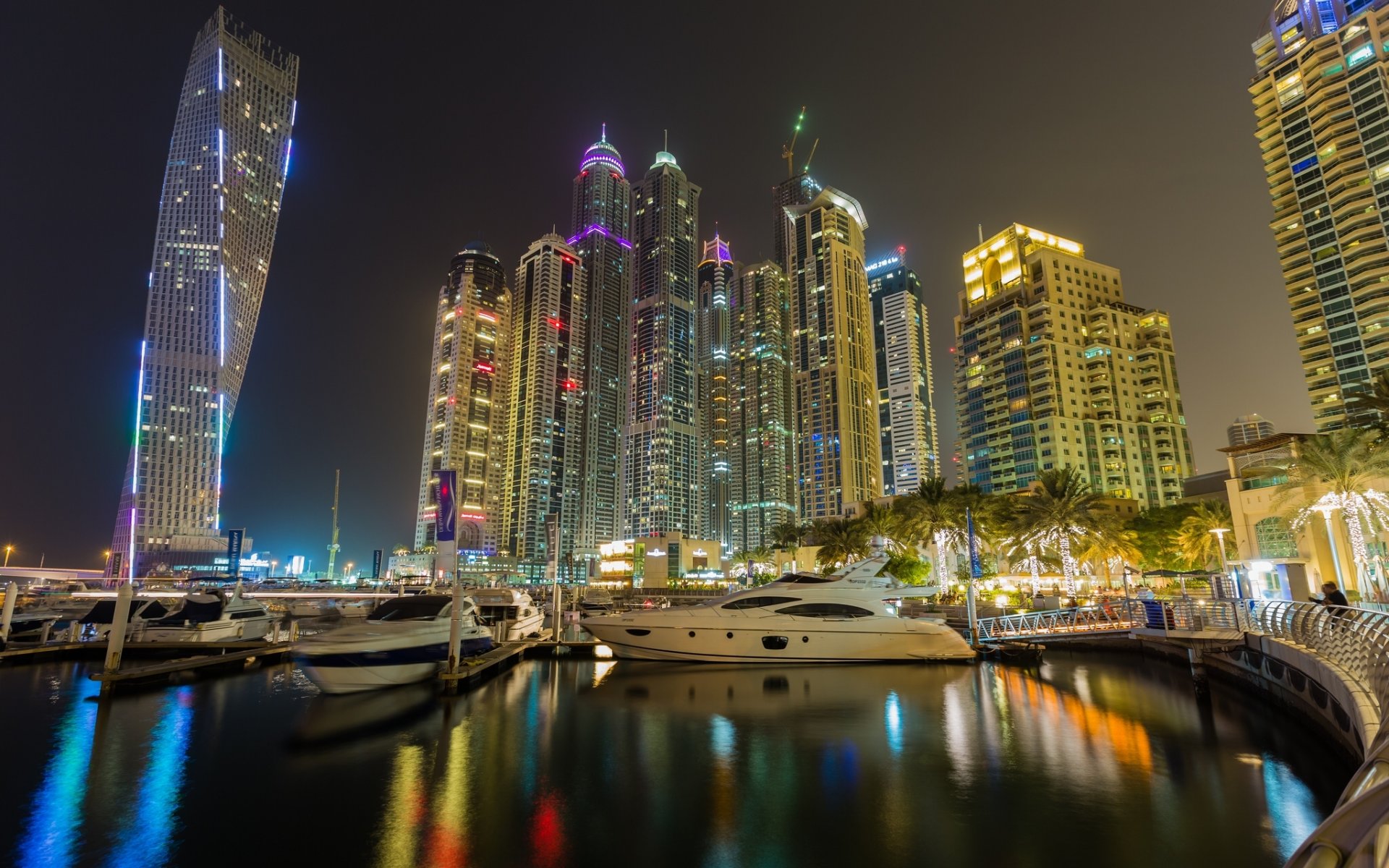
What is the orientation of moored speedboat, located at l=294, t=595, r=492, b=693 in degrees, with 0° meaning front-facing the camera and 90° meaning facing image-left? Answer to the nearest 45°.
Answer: approximately 45°

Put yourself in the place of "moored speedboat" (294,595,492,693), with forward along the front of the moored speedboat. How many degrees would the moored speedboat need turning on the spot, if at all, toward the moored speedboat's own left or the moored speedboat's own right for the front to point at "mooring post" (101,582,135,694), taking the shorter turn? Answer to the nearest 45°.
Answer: approximately 45° to the moored speedboat's own right

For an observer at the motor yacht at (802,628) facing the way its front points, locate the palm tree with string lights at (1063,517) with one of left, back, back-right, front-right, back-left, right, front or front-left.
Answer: back-right

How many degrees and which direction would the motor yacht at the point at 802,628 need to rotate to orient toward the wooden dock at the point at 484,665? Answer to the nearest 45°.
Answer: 0° — it already faces it

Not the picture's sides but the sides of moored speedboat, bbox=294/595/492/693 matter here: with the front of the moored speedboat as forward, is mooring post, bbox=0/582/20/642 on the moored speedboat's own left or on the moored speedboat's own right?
on the moored speedboat's own right

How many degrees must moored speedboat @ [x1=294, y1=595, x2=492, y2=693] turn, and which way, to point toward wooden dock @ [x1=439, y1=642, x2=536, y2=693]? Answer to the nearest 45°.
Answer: approximately 180°

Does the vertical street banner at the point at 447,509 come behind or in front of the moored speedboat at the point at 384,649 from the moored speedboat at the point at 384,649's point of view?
behind

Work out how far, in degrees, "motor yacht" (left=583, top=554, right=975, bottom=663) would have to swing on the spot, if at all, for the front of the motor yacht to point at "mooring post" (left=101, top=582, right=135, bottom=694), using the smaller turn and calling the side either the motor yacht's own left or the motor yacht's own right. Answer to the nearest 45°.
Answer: approximately 45° to the motor yacht's own left

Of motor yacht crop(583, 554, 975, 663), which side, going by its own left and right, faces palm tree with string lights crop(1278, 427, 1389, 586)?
back

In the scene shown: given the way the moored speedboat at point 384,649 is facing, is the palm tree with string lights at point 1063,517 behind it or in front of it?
behind

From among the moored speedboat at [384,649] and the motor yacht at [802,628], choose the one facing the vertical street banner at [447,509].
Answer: the motor yacht

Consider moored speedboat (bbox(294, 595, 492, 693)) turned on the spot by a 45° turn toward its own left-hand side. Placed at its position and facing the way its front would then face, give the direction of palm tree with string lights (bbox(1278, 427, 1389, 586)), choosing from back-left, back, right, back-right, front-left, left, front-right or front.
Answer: left

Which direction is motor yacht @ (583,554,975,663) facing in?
to the viewer's left
